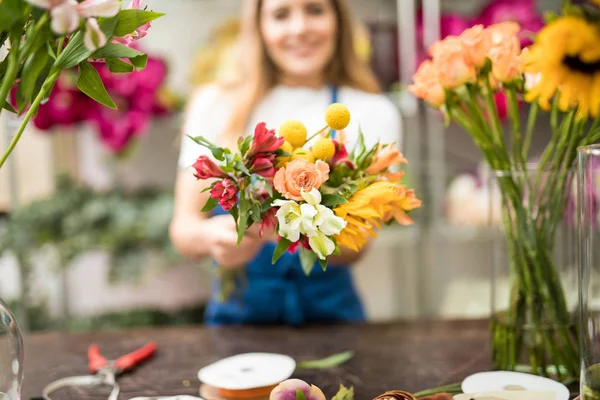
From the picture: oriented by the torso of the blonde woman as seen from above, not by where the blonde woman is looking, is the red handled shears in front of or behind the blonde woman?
in front

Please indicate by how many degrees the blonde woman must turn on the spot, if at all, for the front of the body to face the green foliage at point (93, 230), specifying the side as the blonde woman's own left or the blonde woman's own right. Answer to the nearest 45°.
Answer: approximately 135° to the blonde woman's own right

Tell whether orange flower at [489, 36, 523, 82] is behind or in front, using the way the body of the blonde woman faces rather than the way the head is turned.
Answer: in front

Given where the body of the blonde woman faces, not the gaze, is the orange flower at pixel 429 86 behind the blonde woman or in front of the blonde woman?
in front

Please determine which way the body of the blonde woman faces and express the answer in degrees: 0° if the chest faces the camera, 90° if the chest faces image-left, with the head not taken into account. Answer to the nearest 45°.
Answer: approximately 0°
